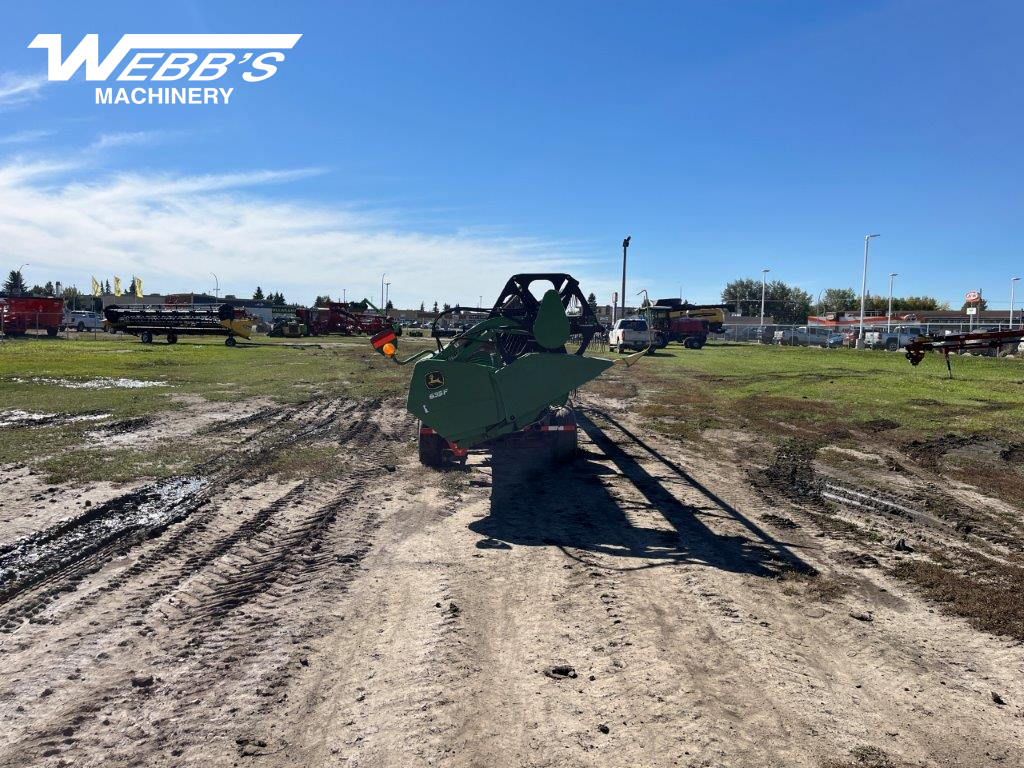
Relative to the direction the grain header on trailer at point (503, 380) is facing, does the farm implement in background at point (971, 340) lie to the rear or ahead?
ahead

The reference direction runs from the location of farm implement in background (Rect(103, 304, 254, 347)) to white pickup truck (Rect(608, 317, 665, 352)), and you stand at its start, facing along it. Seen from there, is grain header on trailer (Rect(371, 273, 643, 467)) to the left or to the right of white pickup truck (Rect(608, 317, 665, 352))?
right

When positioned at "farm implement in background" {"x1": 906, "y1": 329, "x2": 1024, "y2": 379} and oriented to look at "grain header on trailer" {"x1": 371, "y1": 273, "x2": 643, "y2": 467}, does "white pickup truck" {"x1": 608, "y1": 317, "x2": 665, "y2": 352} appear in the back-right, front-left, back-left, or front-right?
back-right
